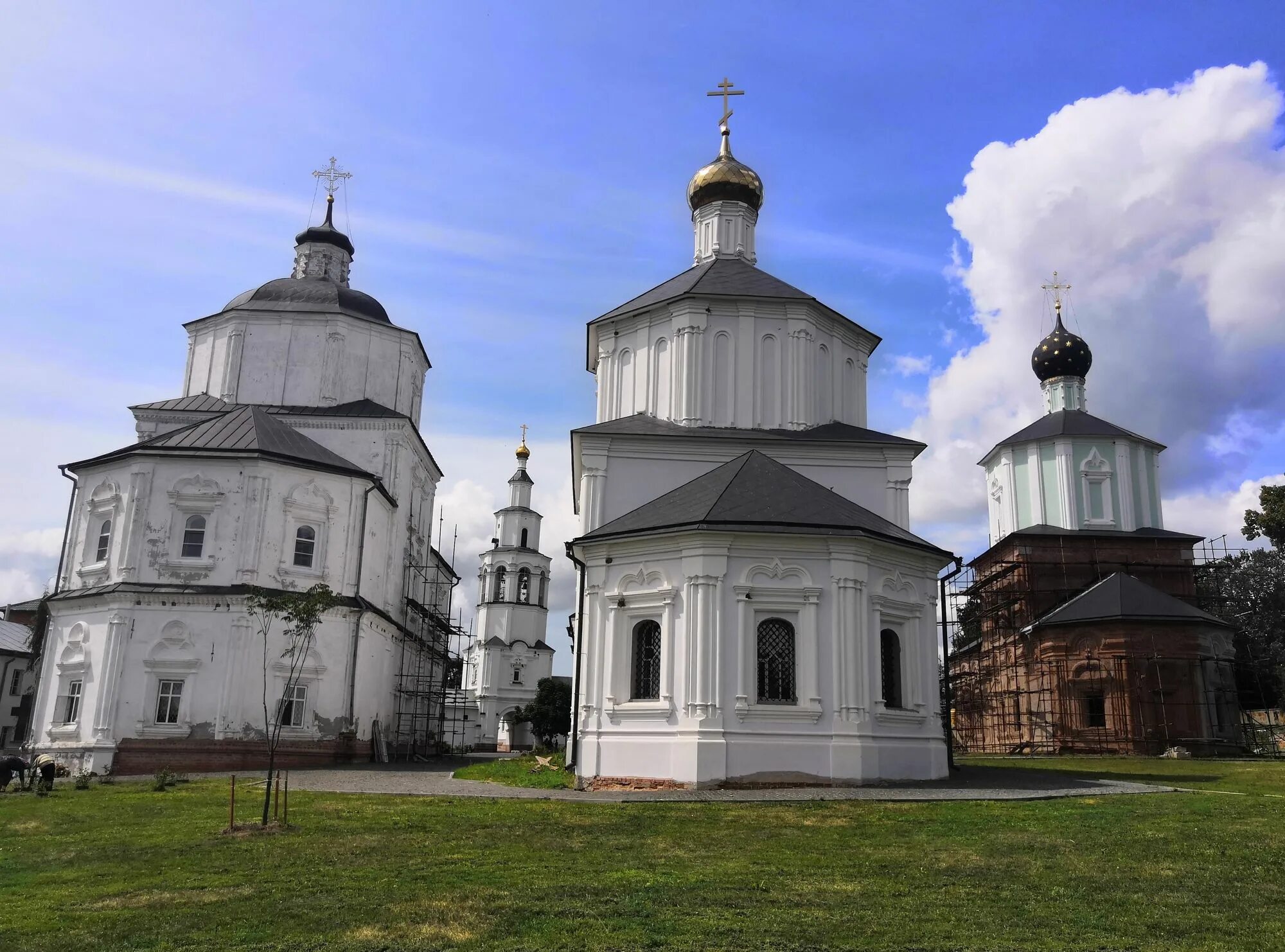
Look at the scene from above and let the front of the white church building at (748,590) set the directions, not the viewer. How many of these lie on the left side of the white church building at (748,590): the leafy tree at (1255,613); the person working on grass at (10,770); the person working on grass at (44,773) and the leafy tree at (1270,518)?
2

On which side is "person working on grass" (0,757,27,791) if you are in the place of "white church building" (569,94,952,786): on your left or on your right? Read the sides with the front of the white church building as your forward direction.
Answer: on your left

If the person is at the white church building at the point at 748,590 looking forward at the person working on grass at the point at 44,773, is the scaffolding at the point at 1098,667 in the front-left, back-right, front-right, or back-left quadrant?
back-right

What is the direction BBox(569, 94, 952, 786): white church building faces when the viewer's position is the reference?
facing away from the viewer

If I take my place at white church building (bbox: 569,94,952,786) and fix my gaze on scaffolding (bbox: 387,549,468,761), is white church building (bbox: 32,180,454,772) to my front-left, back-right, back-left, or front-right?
front-left

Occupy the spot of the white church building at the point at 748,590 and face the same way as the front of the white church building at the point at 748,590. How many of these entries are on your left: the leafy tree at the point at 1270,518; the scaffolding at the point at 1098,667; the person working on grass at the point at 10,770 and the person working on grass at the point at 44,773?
2

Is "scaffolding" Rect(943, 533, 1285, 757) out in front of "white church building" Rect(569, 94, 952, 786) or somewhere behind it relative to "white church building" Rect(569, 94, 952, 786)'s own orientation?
in front

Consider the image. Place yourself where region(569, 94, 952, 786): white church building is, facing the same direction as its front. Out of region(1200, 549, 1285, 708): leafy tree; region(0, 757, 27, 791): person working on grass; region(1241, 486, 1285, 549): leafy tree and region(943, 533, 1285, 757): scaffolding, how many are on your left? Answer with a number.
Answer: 1

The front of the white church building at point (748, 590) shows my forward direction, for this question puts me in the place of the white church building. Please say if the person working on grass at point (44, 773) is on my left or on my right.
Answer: on my left

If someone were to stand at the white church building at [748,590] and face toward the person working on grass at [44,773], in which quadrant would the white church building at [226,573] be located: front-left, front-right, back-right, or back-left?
front-right

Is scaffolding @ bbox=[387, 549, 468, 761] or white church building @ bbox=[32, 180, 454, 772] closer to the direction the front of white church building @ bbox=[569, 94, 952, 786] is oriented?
the scaffolding
